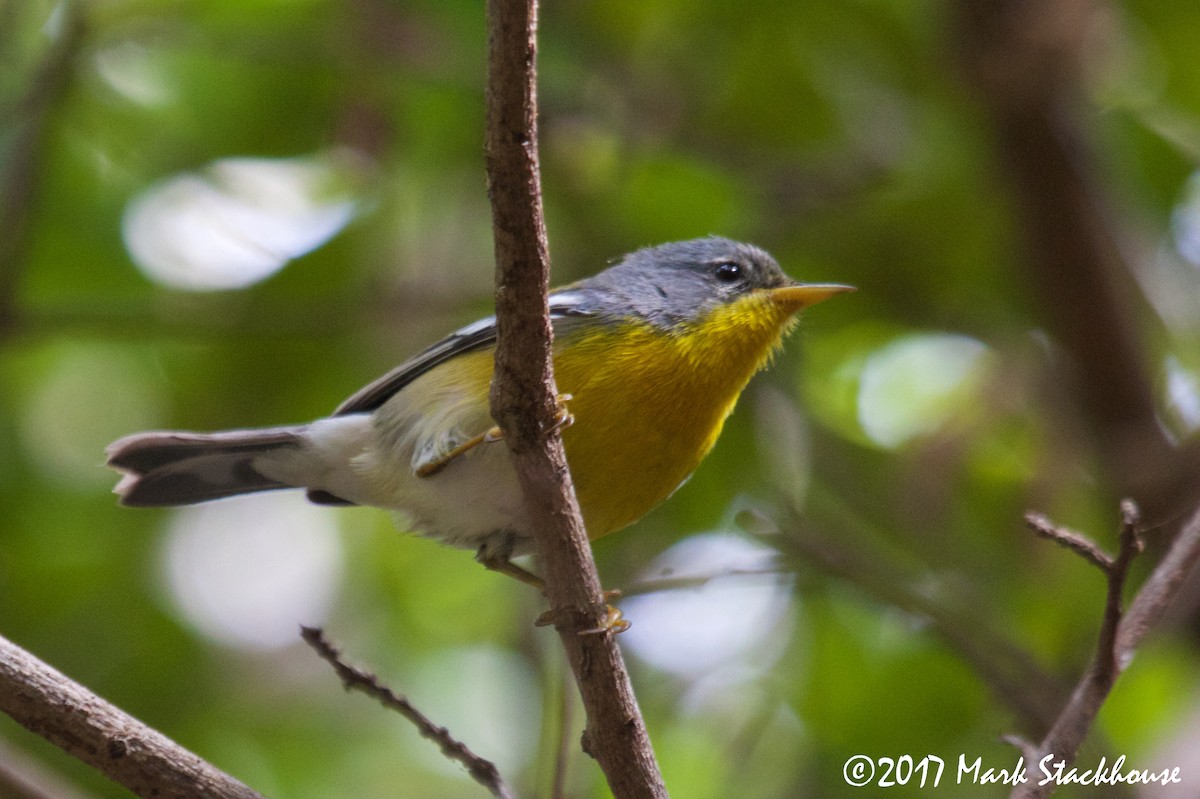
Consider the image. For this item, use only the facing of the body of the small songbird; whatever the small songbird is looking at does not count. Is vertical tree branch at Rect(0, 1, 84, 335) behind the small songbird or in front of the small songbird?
behind

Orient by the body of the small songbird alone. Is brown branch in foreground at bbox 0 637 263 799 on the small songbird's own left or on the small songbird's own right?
on the small songbird's own right

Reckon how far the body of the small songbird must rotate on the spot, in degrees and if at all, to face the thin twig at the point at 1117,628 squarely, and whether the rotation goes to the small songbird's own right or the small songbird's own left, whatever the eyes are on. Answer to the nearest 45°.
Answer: approximately 45° to the small songbird's own right

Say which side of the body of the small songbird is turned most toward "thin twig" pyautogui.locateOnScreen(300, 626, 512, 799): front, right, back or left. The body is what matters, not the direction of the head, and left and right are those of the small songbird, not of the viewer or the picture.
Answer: right

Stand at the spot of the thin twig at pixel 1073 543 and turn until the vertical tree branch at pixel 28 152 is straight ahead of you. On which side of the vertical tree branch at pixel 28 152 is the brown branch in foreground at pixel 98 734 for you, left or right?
left

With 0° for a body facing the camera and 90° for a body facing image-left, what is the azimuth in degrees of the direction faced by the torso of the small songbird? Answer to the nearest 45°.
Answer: approximately 270°

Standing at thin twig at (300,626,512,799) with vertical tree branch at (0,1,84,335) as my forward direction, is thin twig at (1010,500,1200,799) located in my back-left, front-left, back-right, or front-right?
back-right
